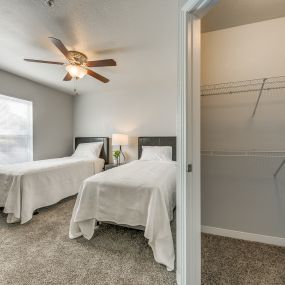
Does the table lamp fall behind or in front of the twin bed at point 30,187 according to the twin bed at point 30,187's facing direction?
behind

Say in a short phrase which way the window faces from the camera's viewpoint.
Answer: facing the viewer and to the right of the viewer

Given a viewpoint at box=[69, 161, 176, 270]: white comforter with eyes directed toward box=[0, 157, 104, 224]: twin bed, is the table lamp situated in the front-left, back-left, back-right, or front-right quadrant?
front-right

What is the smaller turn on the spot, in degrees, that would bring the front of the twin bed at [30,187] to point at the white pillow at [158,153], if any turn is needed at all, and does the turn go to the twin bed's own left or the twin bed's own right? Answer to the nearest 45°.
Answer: approximately 135° to the twin bed's own left

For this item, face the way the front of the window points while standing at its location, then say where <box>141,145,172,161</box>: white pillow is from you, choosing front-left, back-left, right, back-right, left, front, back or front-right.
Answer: front

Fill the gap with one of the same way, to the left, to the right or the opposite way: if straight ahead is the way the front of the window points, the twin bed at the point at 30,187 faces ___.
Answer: to the right

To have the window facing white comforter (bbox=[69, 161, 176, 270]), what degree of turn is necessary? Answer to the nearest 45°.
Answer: approximately 45° to its right

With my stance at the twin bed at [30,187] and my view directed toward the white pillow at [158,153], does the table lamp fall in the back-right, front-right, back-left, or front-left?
front-left

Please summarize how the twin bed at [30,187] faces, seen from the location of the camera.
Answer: facing the viewer and to the left of the viewer

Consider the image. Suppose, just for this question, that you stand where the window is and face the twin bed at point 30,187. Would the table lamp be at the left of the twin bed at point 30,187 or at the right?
left

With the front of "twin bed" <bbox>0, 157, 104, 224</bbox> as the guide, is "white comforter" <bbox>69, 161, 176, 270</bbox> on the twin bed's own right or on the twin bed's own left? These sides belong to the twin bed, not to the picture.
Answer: on the twin bed's own left

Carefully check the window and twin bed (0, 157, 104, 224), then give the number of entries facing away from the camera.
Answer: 0
